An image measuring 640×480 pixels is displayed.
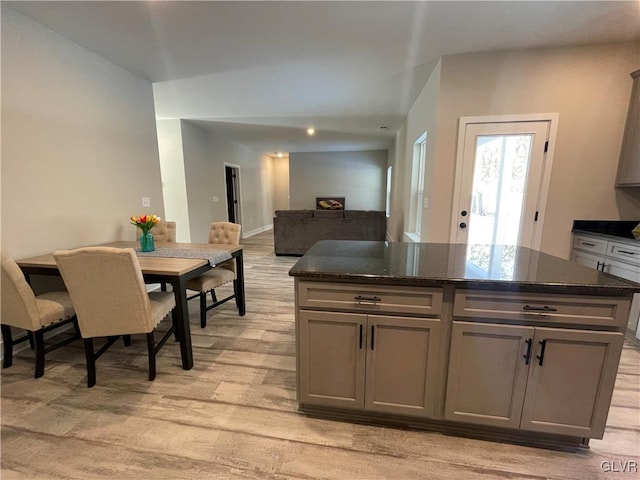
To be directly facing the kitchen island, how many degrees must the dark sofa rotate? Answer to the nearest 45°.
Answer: approximately 180°

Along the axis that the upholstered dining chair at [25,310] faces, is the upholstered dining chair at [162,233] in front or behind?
in front

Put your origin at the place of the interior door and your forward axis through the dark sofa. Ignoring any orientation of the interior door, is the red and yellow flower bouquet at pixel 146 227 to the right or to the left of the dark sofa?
right

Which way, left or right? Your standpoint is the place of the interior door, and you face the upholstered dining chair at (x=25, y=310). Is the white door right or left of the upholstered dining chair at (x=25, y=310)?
left

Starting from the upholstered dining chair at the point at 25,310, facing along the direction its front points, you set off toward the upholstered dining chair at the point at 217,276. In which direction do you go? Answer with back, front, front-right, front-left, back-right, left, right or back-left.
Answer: front-right

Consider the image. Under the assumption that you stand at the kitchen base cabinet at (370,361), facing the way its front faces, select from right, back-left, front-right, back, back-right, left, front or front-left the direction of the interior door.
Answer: back-right

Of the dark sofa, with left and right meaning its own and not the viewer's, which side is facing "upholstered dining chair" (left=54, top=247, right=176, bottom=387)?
back

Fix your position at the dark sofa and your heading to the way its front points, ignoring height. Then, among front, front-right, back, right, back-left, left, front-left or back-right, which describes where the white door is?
back-right

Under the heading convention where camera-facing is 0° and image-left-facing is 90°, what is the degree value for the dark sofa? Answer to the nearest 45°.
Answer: approximately 180°

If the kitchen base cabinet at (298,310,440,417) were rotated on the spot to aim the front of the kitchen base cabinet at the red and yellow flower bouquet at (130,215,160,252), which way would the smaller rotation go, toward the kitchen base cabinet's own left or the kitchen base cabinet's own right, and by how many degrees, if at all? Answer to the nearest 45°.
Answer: approximately 90° to the kitchen base cabinet's own right
